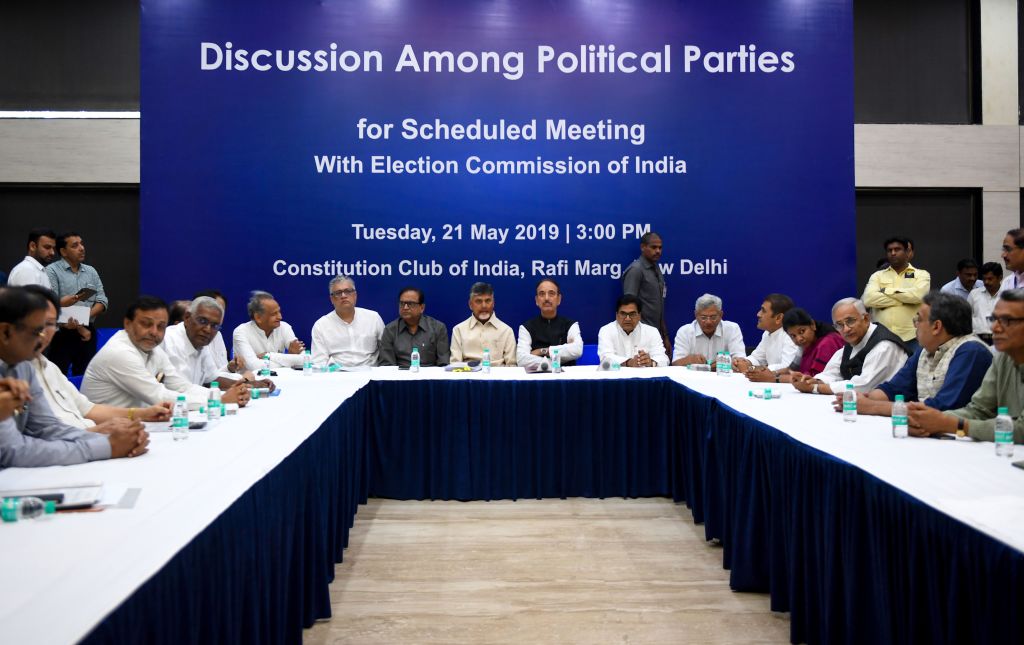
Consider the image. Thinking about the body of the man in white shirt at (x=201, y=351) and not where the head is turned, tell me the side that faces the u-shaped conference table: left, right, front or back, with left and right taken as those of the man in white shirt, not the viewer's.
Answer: front

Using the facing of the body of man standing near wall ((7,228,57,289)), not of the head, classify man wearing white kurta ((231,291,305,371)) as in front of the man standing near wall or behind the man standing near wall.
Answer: in front

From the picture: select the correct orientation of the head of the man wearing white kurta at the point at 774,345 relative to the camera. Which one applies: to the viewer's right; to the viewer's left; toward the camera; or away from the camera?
to the viewer's left

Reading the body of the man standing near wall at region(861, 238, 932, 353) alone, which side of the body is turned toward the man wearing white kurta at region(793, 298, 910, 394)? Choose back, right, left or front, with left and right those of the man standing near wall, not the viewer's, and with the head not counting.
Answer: front

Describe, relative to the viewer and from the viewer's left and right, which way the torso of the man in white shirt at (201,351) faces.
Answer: facing the viewer and to the right of the viewer

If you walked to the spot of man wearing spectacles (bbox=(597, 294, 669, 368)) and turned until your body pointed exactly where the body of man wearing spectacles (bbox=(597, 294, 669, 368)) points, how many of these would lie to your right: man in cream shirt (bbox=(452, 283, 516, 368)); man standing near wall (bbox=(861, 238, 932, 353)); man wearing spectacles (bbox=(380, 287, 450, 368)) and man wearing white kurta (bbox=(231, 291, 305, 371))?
3

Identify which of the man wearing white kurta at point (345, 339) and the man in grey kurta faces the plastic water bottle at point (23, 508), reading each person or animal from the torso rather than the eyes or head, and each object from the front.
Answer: the man wearing white kurta

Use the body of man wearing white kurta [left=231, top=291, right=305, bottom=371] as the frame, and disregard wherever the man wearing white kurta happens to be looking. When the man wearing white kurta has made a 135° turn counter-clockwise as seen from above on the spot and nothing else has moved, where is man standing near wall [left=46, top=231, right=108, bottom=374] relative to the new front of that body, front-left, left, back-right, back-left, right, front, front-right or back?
front-left

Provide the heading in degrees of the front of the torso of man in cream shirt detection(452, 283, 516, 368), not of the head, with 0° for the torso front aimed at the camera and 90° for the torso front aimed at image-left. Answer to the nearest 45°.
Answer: approximately 0°

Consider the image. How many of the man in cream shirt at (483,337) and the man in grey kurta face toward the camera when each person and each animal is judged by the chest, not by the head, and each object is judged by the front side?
1

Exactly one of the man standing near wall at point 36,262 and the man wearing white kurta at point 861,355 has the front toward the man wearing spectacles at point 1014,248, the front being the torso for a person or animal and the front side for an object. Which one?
the man standing near wall

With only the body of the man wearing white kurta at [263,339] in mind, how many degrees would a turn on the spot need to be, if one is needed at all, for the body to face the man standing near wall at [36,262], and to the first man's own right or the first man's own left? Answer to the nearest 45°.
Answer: approximately 135° to the first man's own right
